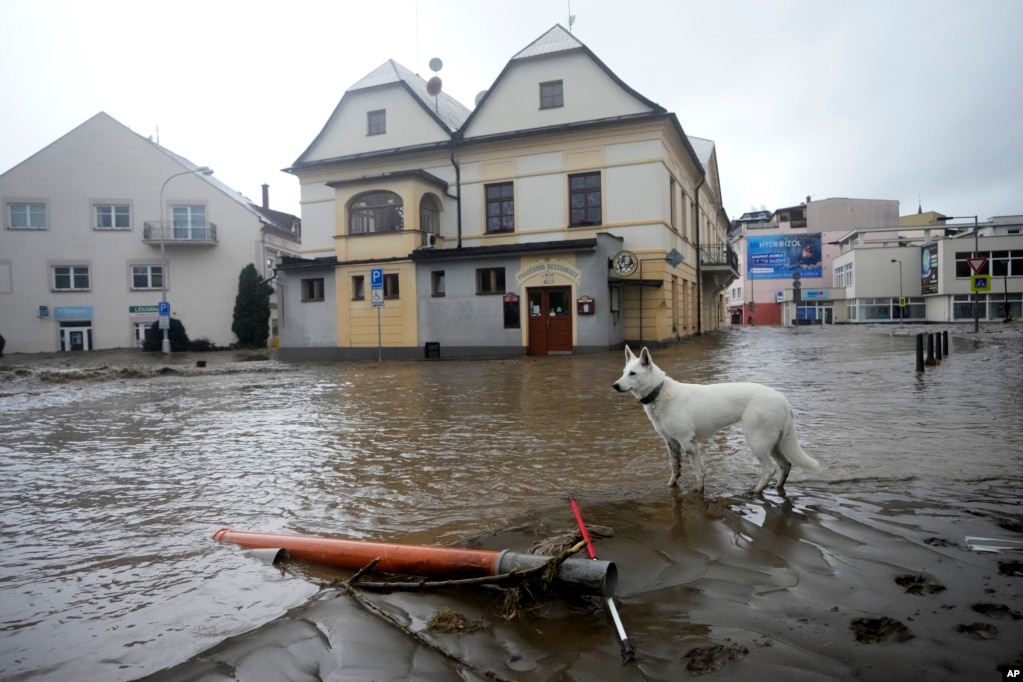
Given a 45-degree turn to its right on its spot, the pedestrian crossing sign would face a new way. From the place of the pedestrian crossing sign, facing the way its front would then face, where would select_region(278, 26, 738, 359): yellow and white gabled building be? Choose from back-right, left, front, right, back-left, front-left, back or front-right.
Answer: front

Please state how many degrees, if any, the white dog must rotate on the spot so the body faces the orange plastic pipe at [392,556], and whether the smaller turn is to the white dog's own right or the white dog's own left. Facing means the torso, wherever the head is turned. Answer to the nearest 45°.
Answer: approximately 45° to the white dog's own left

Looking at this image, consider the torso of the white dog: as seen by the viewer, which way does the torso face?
to the viewer's left

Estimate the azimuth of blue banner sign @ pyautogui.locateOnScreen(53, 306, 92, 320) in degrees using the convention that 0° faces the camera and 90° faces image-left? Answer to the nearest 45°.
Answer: approximately 0°

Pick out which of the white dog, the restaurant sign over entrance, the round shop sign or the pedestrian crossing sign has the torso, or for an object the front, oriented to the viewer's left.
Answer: the white dog

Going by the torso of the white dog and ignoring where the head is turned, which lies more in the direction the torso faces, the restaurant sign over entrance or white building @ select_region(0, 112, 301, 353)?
the white building

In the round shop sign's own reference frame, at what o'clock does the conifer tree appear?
The conifer tree is roughly at 4 o'clock from the round shop sign.

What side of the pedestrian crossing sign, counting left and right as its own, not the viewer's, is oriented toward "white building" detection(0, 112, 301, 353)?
right
